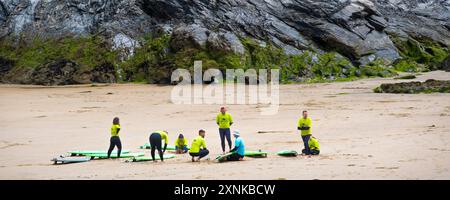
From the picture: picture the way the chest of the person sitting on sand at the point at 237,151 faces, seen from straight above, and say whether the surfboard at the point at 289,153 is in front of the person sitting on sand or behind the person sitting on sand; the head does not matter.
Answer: behind

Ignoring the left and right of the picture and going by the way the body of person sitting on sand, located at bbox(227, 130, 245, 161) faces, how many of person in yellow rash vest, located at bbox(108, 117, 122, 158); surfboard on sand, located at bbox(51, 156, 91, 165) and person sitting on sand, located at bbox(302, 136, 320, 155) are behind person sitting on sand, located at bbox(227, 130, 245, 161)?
1

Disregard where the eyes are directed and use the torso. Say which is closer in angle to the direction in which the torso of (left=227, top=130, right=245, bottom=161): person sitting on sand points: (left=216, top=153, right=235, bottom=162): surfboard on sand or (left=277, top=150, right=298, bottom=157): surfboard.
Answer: the surfboard on sand

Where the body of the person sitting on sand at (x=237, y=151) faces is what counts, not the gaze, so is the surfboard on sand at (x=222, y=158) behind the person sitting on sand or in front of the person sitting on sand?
in front

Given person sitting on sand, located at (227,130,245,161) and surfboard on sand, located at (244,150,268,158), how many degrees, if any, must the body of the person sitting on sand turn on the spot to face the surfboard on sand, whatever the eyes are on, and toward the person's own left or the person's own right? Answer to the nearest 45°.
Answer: approximately 135° to the person's own right

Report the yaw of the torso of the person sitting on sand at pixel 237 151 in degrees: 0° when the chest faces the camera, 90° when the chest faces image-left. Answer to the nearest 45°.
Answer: approximately 90°

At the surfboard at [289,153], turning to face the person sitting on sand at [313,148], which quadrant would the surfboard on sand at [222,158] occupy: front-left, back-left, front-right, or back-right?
back-right
